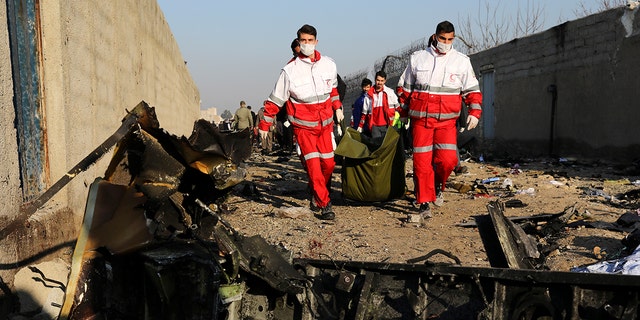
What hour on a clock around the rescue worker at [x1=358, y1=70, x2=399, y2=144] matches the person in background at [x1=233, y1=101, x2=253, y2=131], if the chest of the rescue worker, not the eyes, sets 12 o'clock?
The person in background is roughly at 5 o'clock from the rescue worker.

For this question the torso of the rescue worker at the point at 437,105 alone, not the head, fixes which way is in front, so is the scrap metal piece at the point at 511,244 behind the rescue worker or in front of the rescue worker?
in front

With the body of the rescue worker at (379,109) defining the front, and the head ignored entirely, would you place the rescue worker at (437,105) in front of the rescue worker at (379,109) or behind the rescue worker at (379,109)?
in front

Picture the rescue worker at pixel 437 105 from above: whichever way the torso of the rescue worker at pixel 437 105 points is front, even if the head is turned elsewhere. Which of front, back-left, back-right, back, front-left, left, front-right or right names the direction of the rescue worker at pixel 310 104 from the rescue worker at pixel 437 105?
right

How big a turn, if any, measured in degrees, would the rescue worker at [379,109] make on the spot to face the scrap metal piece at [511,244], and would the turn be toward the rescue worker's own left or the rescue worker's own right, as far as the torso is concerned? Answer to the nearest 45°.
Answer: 0° — they already face it

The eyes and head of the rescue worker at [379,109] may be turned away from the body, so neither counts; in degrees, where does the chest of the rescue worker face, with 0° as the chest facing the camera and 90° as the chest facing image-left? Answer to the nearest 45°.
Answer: approximately 0°

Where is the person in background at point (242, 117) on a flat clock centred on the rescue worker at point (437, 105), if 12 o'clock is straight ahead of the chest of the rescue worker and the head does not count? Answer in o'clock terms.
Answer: The person in background is roughly at 5 o'clock from the rescue worker.

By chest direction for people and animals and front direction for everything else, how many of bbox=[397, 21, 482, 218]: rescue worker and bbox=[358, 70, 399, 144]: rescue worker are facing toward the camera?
2
